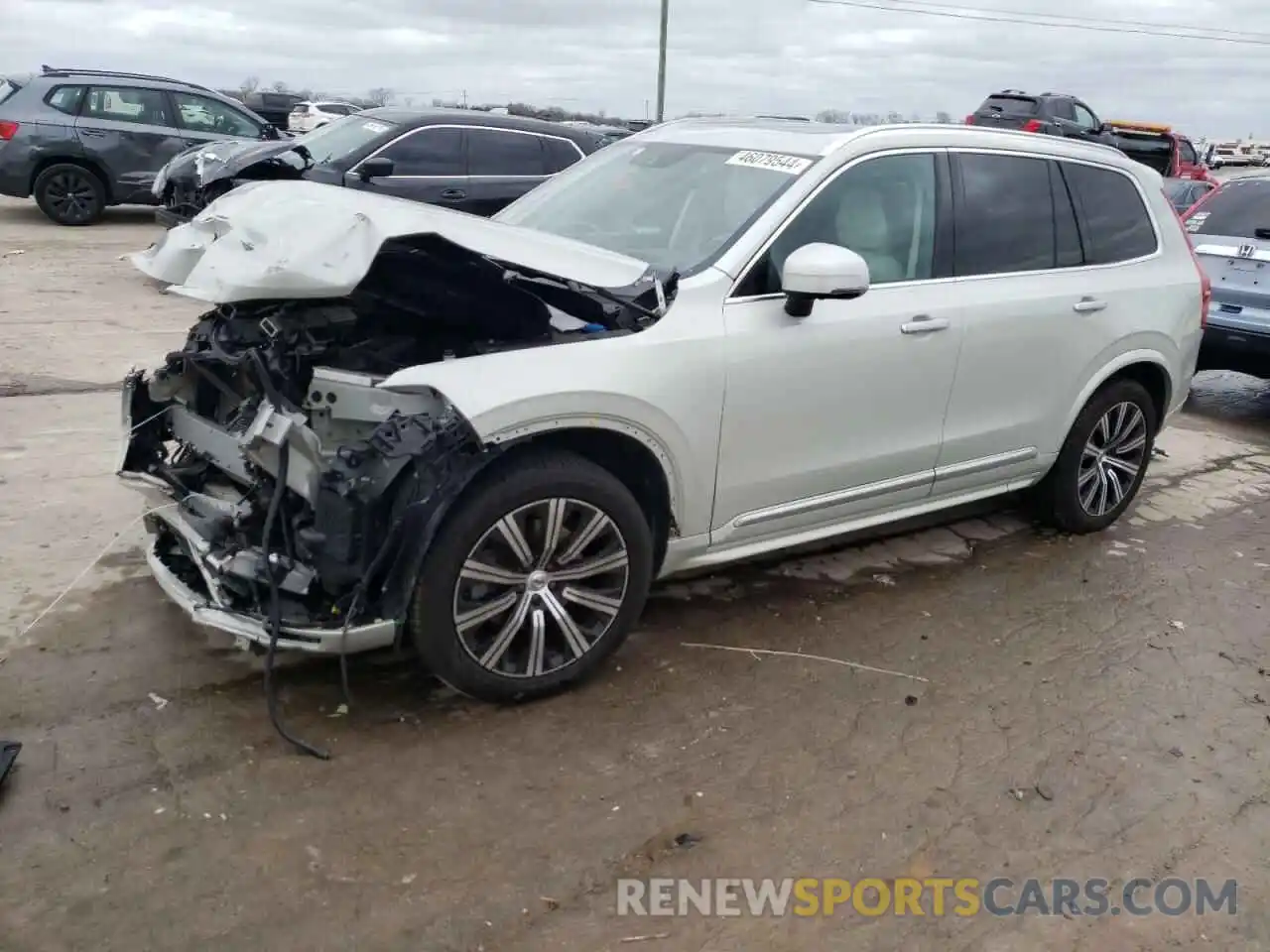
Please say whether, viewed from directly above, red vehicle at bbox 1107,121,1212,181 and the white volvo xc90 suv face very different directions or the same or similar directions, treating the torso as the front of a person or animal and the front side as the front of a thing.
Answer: very different directions

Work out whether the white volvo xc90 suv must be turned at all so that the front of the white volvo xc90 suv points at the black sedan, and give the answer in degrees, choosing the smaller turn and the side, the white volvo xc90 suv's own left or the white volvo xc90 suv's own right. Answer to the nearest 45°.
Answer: approximately 135° to the white volvo xc90 suv's own right

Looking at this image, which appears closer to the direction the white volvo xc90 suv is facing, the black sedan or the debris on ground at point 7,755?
the debris on ground

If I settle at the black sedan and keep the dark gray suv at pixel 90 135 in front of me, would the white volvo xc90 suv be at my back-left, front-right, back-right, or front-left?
back-left

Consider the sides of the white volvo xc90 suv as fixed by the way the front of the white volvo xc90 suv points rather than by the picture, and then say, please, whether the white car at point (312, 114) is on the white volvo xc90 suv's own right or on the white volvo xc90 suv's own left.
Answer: on the white volvo xc90 suv's own right

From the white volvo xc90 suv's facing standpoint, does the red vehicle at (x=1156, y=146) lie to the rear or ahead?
to the rear

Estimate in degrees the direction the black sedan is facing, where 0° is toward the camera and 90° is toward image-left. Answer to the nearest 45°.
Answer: approximately 45°

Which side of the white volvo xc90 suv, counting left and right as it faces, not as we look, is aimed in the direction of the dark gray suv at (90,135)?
right
